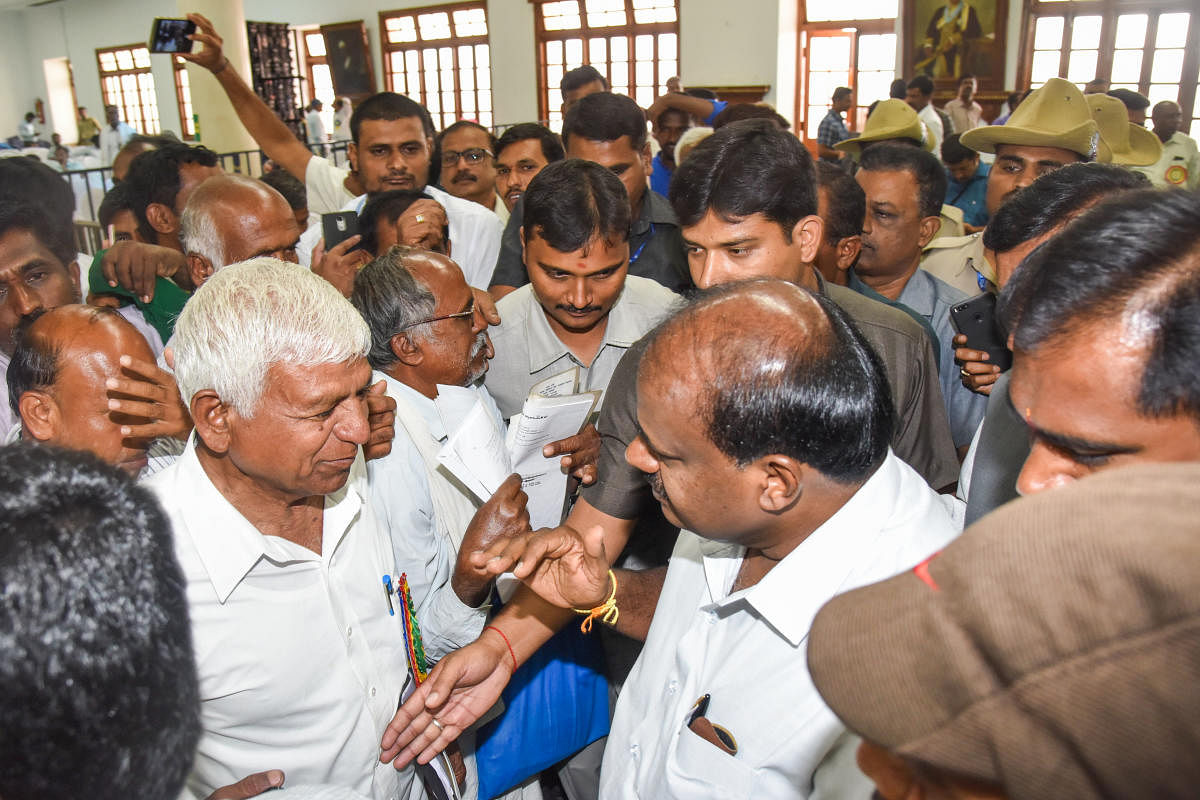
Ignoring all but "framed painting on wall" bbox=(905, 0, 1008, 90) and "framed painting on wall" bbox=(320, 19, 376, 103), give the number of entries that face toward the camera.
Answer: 2

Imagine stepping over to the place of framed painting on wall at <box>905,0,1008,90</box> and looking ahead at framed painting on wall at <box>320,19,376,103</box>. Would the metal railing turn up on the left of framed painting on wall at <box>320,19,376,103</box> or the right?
left

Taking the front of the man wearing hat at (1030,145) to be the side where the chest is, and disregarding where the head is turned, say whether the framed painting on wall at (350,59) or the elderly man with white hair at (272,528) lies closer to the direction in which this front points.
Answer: the elderly man with white hair

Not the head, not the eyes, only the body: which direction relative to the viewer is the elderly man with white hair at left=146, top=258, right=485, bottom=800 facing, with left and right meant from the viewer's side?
facing the viewer and to the right of the viewer

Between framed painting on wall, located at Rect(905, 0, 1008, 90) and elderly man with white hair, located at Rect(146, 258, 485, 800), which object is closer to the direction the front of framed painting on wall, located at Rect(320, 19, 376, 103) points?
the elderly man with white hair

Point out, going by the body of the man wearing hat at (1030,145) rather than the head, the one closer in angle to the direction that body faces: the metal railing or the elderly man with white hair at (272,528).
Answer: the elderly man with white hair

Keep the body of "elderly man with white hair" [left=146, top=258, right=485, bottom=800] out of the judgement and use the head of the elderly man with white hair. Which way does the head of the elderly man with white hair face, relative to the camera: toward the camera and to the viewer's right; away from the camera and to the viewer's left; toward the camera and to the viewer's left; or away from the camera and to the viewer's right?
toward the camera and to the viewer's right

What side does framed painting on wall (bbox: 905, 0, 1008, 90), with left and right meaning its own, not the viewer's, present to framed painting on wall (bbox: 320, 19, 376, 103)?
right

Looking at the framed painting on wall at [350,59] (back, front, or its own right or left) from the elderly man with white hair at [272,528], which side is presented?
front

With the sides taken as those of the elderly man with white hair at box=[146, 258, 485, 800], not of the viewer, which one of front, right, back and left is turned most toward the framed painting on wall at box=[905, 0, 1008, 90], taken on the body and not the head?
left

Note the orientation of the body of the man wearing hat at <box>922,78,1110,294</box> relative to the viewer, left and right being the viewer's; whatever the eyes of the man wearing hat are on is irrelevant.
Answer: facing the viewer and to the left of the viewer

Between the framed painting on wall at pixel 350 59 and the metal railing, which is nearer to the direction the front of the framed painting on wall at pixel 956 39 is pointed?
the metal railing

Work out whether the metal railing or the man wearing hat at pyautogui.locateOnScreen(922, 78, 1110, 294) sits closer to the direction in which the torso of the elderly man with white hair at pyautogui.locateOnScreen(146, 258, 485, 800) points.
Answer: the man wearing hat

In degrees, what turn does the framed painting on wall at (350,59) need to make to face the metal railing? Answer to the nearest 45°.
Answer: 0° — it already faces it
